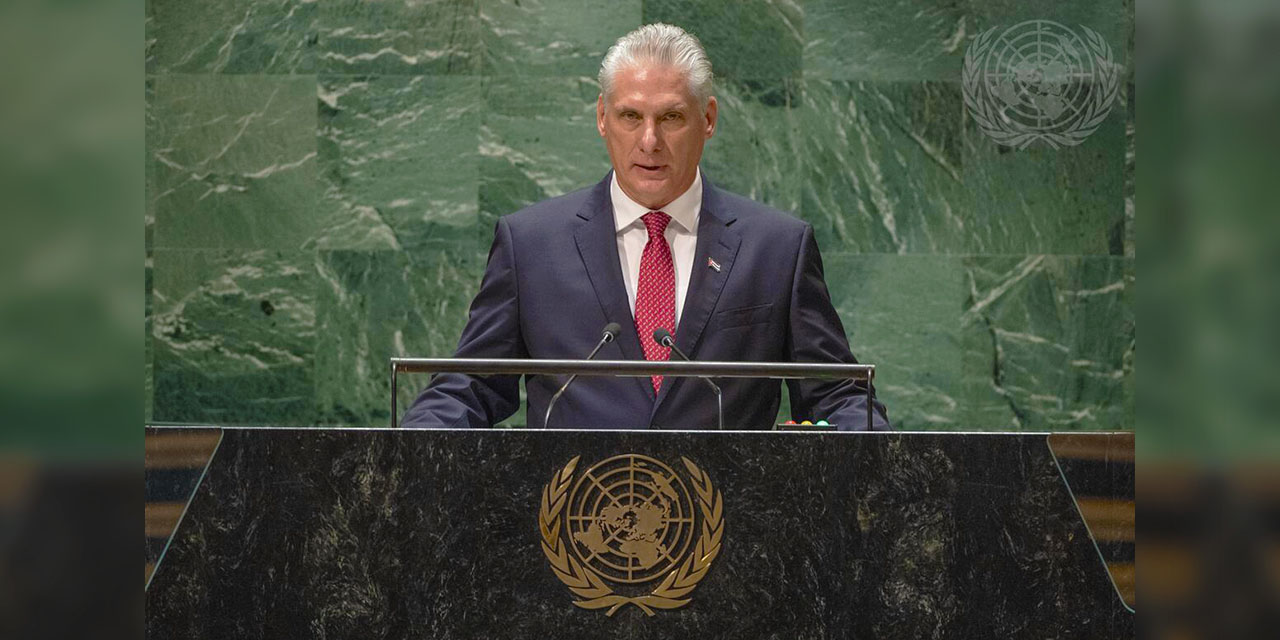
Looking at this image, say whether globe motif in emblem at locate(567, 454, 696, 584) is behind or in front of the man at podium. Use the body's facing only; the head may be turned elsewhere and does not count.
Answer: in front

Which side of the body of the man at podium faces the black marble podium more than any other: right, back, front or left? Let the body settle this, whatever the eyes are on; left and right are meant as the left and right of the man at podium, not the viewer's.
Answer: front

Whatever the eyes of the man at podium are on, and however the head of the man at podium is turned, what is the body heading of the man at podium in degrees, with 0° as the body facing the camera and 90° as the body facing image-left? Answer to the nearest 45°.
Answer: approximately 0°
